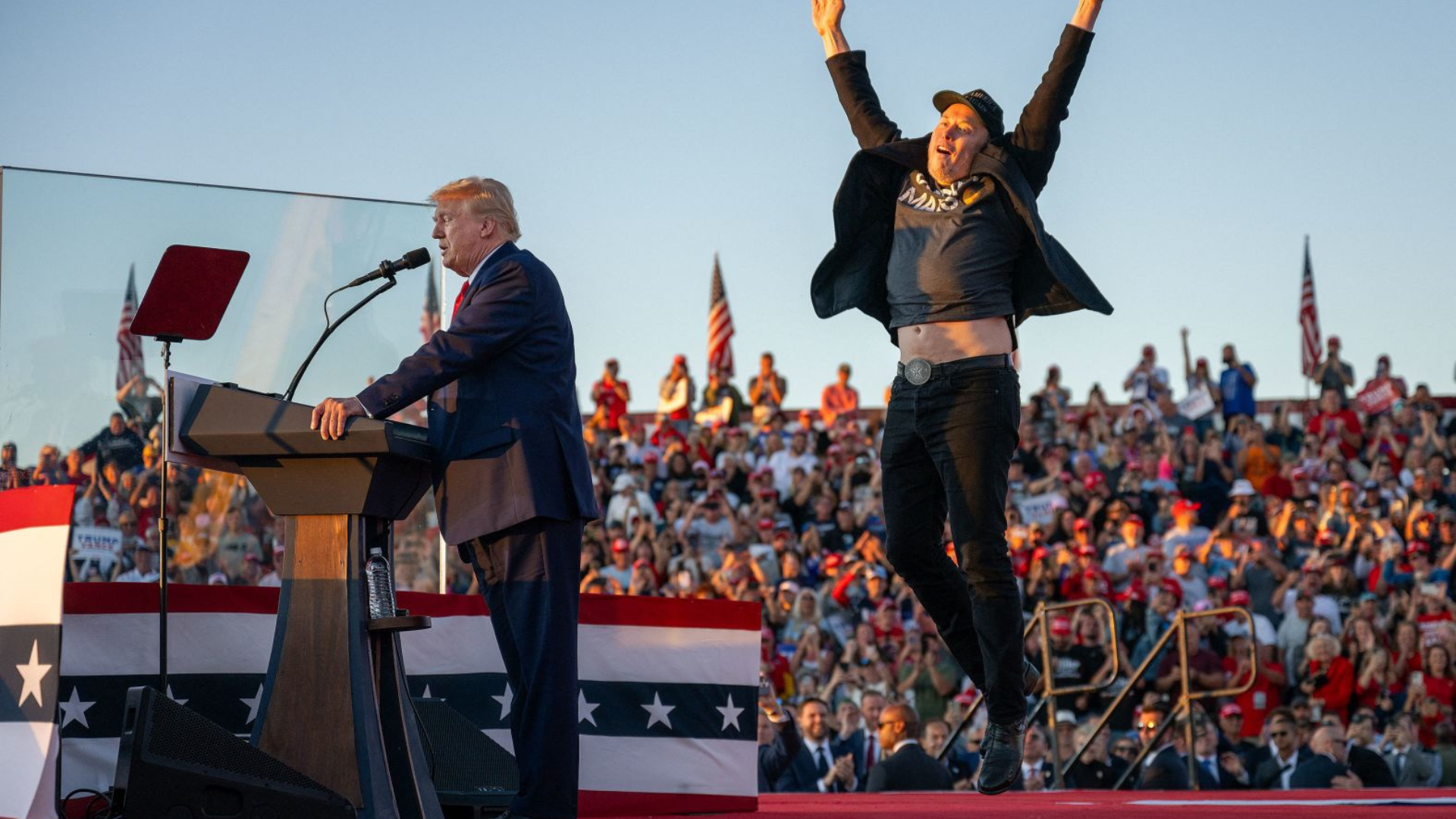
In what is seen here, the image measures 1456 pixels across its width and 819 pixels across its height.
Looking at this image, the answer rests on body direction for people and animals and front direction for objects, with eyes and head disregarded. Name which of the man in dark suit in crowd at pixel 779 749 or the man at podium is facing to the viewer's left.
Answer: the man at podium

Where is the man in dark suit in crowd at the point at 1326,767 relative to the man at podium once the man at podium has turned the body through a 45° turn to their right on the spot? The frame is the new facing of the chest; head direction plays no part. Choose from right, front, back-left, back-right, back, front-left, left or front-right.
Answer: right

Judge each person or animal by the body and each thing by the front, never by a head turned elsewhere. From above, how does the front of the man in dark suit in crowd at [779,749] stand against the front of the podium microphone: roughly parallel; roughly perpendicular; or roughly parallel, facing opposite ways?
roughly perpendicular

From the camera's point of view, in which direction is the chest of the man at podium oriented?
to the viewer's left

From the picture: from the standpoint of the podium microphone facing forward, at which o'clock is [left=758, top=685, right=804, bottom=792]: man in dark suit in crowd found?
The man in dark suit in crowd is roughly at 10 o'clock from the podium microphone.

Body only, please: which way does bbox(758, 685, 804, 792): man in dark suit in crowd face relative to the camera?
toward the camera

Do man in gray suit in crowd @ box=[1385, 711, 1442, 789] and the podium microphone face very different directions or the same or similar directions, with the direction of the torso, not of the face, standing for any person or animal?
very different directions

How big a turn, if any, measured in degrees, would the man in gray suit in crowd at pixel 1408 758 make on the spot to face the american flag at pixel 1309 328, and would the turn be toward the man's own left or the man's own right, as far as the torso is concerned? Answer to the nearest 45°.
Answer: approximately 135° to the man's own right

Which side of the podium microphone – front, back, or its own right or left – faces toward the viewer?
right

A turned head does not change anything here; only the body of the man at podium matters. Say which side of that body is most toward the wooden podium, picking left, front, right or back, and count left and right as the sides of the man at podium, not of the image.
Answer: front

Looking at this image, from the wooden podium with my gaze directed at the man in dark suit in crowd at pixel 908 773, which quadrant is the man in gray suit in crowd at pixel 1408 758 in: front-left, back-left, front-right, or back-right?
front-right
